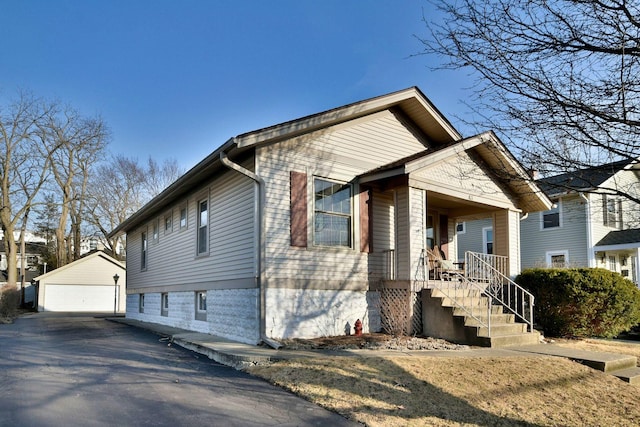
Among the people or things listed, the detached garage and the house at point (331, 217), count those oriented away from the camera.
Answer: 0

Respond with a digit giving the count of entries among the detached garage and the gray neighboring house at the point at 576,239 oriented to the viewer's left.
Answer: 0

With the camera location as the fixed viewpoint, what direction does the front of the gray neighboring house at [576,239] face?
facing the viewer and to the right of the viewer

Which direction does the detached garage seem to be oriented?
toward the camera

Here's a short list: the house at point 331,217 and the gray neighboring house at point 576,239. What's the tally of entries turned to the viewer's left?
0

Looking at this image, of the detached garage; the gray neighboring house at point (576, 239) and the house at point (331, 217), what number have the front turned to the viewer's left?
0

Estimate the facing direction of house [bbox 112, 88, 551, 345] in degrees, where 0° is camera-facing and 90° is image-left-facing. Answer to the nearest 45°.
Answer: approximately 315°

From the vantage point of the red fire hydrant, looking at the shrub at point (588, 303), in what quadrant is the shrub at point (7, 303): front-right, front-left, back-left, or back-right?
back-left

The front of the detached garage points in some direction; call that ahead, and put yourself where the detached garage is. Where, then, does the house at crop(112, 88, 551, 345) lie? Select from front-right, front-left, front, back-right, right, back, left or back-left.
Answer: front

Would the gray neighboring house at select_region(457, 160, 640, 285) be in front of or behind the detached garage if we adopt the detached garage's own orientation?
in front

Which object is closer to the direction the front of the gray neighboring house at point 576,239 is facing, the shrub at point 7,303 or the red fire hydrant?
the red fire hydrant

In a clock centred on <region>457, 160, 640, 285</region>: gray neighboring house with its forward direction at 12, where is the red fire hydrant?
The red fire hydrant is roughly at 2 o'clock from the gray neighboring house.
